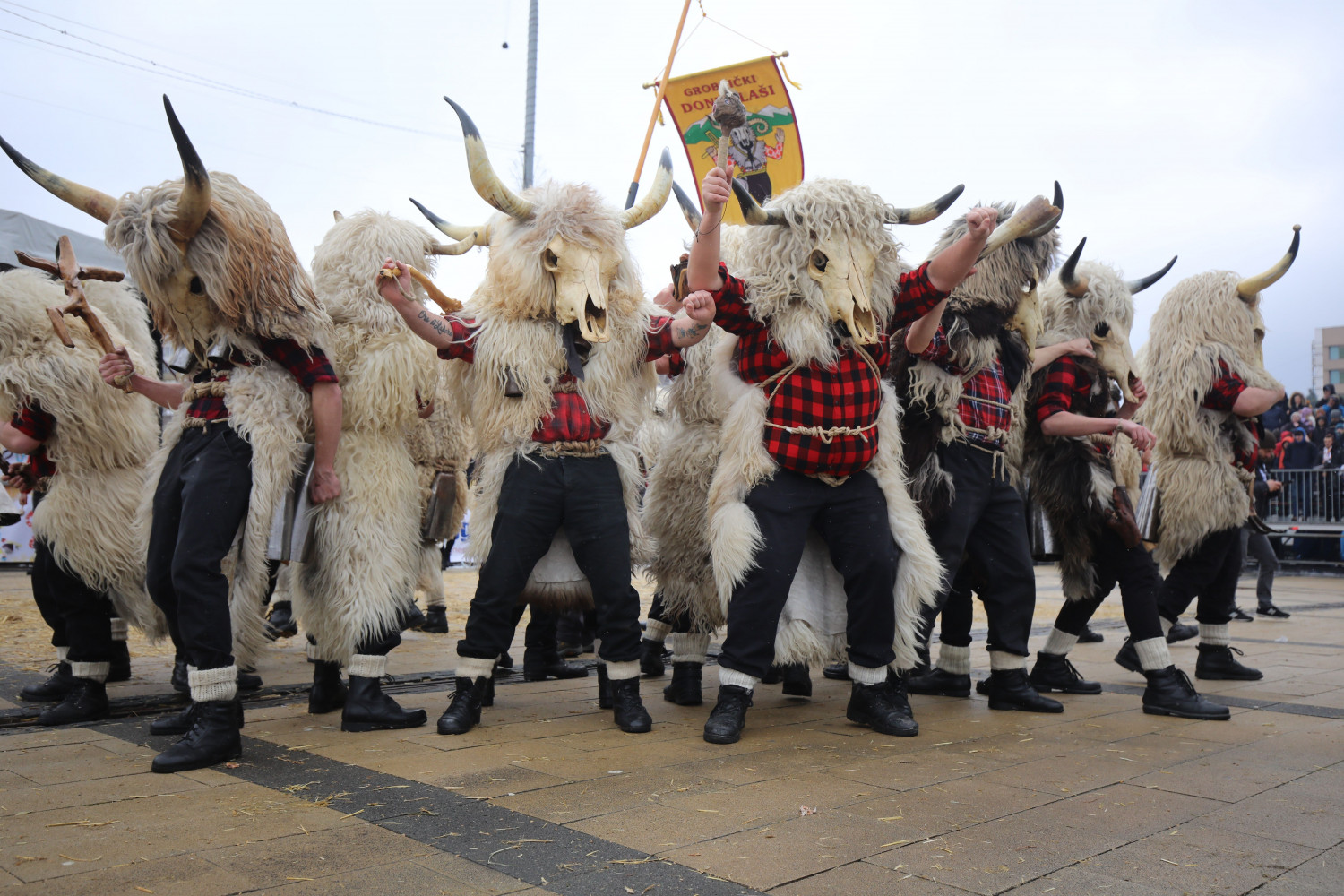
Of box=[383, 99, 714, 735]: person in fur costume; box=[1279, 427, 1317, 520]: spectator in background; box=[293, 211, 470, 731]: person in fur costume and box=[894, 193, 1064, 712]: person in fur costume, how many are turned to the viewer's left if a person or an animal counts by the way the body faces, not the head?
0

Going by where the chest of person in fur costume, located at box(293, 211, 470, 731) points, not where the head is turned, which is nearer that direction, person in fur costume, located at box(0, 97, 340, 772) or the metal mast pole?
the metal mast pole

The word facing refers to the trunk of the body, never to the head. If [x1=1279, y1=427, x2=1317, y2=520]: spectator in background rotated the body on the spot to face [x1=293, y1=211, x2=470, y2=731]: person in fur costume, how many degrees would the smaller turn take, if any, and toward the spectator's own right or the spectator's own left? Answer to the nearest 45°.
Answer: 0° — they already face them

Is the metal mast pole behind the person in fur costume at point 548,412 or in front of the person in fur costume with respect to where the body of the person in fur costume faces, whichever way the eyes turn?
behind

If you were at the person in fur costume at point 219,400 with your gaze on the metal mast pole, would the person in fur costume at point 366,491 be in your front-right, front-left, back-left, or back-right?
front-right

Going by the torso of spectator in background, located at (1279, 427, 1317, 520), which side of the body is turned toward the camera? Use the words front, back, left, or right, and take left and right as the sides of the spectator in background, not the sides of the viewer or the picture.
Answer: front

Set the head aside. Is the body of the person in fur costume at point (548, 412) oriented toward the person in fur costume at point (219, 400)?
no

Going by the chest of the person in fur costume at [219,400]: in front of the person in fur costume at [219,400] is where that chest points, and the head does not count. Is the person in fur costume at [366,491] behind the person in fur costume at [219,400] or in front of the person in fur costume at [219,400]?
behind

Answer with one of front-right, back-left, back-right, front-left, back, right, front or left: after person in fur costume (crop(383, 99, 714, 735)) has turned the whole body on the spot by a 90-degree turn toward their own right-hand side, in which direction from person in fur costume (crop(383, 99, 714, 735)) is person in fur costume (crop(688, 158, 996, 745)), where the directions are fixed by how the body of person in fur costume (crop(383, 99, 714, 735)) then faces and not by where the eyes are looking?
back
